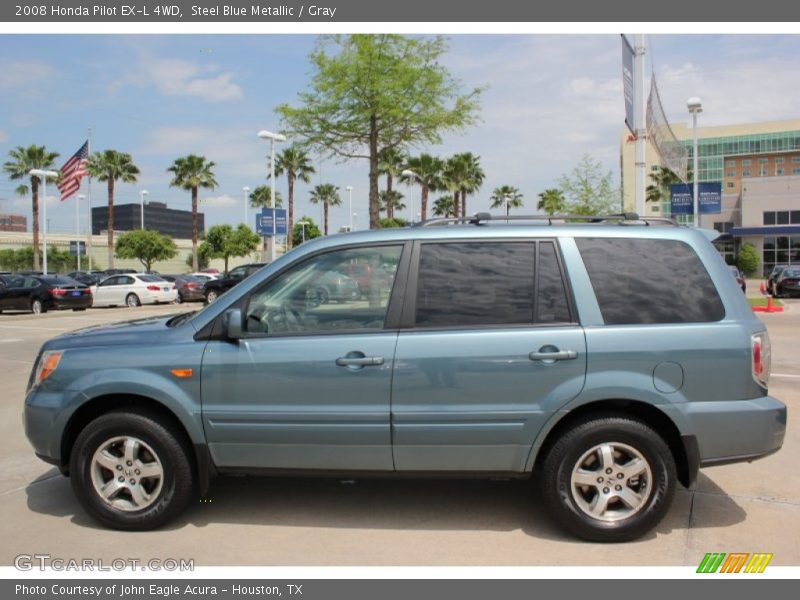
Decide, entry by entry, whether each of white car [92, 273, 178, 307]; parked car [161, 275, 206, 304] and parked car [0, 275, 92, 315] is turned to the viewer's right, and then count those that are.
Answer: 0

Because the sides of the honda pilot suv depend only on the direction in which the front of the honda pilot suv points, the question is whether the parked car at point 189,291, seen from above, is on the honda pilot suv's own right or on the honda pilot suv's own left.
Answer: on the honda pilot suv's own right

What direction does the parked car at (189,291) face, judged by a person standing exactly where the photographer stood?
facing away from the viewer and to the left of the viewer

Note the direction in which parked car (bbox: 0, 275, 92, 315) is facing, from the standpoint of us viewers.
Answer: facing away from the viewer and to the left of the viewer

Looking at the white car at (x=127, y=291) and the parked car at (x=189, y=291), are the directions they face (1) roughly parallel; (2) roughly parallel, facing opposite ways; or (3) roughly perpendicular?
roughly parallel

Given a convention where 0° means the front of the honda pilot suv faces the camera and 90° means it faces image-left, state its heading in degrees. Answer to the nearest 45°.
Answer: approximately 90°

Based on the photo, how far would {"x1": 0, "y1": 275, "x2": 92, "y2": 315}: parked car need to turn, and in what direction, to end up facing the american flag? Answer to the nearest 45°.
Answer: approximately 45° to its right

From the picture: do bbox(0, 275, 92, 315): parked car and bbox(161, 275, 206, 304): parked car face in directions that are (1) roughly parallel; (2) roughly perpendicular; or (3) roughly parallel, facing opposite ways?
roughly parallel

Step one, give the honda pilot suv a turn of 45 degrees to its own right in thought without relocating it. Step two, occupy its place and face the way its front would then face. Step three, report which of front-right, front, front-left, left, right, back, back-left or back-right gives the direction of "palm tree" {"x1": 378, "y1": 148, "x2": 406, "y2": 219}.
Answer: front-right

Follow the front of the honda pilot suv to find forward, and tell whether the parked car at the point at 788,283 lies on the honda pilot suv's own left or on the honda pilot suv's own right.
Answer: on the honda pilot suv's own right

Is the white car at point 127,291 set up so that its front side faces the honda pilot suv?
no

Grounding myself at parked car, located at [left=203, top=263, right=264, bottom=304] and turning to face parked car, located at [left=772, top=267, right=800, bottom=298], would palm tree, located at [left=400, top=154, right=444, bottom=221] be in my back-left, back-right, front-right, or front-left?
front-left

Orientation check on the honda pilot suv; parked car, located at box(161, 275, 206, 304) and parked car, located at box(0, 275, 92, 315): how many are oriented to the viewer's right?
0

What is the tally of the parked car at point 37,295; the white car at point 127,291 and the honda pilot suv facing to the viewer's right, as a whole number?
0

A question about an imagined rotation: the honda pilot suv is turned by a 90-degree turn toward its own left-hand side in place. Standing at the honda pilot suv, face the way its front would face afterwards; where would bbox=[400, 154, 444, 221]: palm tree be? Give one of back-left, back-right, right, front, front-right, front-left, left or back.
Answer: back

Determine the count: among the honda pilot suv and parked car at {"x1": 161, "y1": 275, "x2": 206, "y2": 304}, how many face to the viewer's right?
0

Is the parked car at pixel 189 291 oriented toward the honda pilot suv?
no

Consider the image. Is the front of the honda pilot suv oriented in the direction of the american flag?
no
